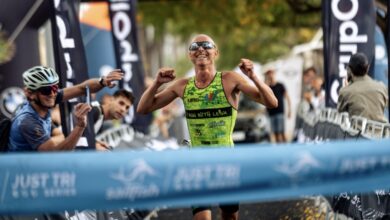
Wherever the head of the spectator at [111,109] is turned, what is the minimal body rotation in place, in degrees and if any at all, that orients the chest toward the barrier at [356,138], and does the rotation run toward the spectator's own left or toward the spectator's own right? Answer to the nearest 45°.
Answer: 0° — they already face it

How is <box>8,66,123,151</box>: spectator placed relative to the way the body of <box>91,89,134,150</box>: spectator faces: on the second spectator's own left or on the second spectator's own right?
on the second spectator's own right

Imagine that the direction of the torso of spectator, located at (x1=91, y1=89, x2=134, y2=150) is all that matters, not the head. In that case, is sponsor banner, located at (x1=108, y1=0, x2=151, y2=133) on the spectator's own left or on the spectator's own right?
on the spectator's own left

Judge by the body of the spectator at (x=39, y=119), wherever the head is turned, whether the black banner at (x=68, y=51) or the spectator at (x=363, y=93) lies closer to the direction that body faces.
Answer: the spectator

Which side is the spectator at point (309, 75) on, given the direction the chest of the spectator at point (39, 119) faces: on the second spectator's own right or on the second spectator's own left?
on the second spectator's own left

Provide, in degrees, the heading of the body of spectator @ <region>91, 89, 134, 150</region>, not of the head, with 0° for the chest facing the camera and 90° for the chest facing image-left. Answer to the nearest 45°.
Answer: approximately 315°

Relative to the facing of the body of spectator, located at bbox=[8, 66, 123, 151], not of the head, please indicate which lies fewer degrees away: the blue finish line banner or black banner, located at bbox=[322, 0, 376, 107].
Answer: the blue finish line banner
